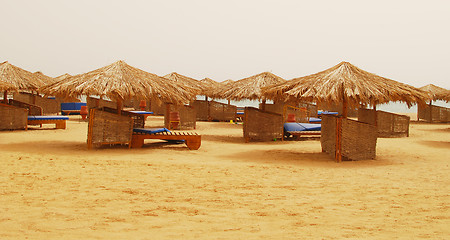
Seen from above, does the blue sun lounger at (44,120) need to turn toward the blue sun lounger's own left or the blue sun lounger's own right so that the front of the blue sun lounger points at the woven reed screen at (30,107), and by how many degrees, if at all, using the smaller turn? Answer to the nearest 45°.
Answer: approximately 90° to the blue sun lounger's own left

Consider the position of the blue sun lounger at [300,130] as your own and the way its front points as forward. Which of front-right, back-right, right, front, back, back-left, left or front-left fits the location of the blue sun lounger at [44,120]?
back

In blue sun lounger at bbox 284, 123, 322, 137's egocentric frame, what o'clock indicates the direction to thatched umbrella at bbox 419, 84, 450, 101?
The thatched umbrella is roughly at 10 o'clock from the blue sun lounger.

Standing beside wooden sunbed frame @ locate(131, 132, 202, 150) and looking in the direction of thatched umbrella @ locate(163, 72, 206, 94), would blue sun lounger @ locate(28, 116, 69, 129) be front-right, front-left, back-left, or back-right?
front-left

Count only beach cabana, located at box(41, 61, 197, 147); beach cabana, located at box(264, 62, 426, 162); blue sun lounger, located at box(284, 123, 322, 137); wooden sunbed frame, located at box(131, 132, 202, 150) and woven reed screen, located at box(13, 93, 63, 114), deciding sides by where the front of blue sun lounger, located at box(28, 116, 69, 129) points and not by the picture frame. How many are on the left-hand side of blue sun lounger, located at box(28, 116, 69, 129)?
1

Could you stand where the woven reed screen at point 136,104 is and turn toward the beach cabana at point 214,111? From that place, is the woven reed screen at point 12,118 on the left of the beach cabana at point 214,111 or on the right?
right

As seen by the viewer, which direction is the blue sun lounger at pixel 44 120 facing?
to the viewer's right

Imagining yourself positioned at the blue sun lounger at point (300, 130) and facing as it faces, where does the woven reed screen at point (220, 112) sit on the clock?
The woven reed screen is roughly at 8 o'clock from the blue sun lounger.

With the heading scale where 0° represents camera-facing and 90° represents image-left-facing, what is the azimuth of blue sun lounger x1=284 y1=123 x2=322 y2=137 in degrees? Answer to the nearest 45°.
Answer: approximately 270°

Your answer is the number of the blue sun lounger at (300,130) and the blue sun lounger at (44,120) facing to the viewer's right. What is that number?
2

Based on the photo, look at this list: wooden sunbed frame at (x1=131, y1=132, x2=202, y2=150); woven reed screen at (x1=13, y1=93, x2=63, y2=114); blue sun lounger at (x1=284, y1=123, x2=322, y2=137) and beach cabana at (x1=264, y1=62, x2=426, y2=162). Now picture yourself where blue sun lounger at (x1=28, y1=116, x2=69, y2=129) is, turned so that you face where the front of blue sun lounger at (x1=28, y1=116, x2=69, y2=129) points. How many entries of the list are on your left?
1
